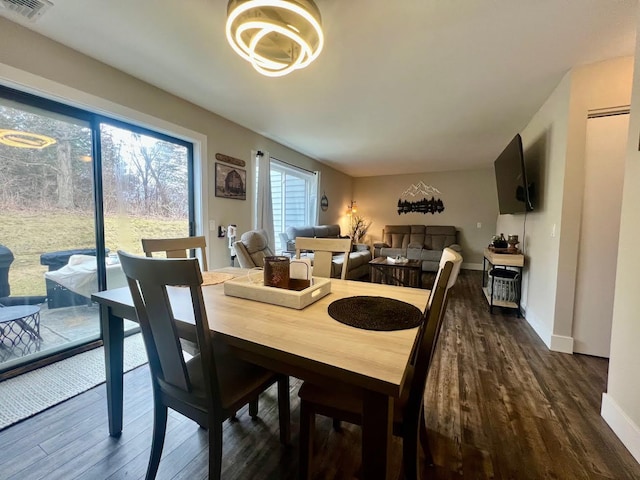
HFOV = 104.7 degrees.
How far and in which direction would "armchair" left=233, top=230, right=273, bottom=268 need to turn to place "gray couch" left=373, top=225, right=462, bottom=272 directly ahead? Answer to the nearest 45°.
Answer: approximately 90° to its left

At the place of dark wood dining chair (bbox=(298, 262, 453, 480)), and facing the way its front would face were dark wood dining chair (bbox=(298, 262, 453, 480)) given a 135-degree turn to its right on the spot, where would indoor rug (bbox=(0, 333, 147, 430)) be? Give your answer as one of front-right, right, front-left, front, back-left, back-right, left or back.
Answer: back-left

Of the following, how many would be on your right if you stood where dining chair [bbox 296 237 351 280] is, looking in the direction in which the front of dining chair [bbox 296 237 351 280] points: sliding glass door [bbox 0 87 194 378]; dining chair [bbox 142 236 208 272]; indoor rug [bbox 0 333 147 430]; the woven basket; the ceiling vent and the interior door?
4

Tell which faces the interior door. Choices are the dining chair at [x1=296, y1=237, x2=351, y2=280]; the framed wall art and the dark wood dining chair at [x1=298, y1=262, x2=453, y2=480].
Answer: the framed wall art

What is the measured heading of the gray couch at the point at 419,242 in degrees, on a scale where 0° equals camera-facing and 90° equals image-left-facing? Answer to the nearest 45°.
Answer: approximately 0°

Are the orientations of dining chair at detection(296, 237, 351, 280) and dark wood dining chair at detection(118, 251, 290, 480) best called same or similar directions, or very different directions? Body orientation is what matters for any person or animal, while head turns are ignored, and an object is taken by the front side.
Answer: very different directions

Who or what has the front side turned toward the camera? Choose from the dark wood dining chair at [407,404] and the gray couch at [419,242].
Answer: the gray couch

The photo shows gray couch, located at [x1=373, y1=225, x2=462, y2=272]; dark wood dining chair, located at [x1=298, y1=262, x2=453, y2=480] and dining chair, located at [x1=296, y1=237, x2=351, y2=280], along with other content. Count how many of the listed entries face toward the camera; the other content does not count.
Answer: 2

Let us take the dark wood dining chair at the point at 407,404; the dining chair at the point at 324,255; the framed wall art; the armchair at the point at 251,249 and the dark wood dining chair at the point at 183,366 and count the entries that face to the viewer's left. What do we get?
1

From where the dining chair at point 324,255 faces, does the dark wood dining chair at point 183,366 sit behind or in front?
in front

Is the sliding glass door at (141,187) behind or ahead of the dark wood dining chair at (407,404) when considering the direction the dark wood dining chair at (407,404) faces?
ahead

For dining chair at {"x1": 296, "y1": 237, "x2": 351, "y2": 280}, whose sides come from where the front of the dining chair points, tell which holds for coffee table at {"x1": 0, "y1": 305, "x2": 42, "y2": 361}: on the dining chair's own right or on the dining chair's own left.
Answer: on the dining chair's own right

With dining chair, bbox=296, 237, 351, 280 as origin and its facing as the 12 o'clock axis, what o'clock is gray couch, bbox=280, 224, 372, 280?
The gray couch is roughly at 6 o'clock from the dining chair.

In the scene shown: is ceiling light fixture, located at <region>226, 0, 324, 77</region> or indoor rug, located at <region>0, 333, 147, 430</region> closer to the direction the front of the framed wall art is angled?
the ceiling light fixture

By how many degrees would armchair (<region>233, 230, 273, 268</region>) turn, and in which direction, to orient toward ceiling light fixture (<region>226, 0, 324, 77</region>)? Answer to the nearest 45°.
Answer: approximately 45° to its right

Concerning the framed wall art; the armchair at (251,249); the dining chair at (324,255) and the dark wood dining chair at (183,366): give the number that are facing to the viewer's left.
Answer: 0

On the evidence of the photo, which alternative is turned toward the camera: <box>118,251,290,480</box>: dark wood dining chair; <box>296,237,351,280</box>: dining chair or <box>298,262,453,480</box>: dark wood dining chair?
the dining chair

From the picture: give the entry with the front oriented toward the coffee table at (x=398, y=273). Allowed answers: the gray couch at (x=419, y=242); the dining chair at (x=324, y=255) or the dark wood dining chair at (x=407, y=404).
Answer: the gray couch
